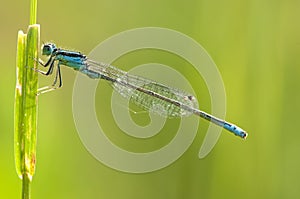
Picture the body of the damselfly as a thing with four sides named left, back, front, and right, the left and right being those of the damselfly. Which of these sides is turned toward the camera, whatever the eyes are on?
left
